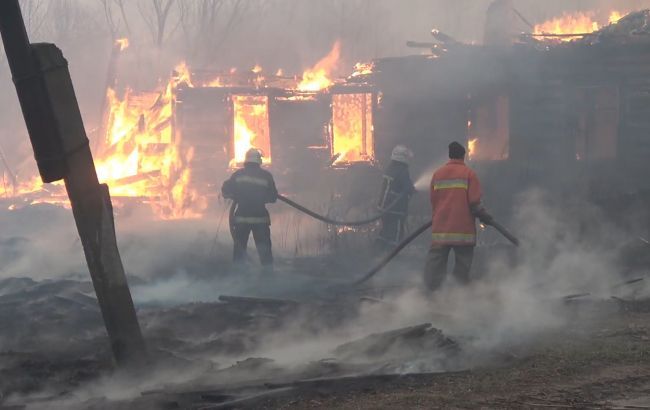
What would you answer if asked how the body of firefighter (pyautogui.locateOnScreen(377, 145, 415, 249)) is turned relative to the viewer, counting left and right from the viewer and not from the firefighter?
facing away from the viewer and to the right of the viewer

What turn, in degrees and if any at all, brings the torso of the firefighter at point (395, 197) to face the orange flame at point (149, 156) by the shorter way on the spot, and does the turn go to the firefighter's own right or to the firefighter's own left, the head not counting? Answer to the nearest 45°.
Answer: approximately 90° to the firefighter's own left

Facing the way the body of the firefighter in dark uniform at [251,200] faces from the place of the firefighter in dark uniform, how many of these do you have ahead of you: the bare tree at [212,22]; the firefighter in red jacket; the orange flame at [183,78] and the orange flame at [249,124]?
3

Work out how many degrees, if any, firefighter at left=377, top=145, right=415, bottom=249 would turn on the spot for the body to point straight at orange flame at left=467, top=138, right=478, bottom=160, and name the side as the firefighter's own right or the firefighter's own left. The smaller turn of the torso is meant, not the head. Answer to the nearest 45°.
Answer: approximately 45° to the firefighter's own left

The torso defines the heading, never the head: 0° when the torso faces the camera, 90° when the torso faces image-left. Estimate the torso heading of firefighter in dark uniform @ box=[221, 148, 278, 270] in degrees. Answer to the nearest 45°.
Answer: approximately 180°

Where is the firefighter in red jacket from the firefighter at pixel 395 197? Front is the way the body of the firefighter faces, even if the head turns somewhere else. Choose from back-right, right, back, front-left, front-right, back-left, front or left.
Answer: back-right
